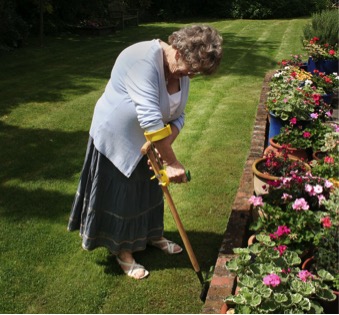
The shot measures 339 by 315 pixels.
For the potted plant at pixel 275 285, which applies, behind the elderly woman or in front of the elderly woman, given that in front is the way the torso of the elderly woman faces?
in front

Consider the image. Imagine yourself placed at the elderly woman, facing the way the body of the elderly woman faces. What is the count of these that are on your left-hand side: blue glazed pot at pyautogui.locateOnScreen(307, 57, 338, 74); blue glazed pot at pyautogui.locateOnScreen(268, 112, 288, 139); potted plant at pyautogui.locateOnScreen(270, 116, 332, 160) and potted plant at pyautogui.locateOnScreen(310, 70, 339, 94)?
4

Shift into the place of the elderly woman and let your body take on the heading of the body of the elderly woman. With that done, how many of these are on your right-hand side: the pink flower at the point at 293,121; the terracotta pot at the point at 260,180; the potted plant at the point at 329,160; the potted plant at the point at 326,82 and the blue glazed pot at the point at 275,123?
0

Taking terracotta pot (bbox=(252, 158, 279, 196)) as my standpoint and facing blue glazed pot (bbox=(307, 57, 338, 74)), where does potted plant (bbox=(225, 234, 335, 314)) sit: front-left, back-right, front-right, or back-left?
back-right

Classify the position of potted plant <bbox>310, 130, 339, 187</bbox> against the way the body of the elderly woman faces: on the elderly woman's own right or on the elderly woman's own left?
on the elderly woman's own left

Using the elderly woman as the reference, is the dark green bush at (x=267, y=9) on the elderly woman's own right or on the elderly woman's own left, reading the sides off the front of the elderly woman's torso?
on the elderly woman's own left

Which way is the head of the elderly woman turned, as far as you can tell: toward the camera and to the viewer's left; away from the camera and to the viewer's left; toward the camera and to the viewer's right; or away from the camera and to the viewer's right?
toward the camera and to the viewer's right

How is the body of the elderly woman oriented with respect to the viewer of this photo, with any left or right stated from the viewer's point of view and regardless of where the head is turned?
facing the viewer and to the right of the viewer

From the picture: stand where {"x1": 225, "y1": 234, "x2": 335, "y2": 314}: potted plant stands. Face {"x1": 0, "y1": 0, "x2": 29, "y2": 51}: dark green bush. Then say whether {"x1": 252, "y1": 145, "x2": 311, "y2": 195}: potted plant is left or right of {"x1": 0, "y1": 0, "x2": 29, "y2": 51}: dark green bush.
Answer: right

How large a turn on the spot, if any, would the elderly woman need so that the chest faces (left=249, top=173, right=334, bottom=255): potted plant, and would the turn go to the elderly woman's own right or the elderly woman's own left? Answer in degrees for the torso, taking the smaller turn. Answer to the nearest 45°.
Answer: approximately 45° to the elderly woman's own left
